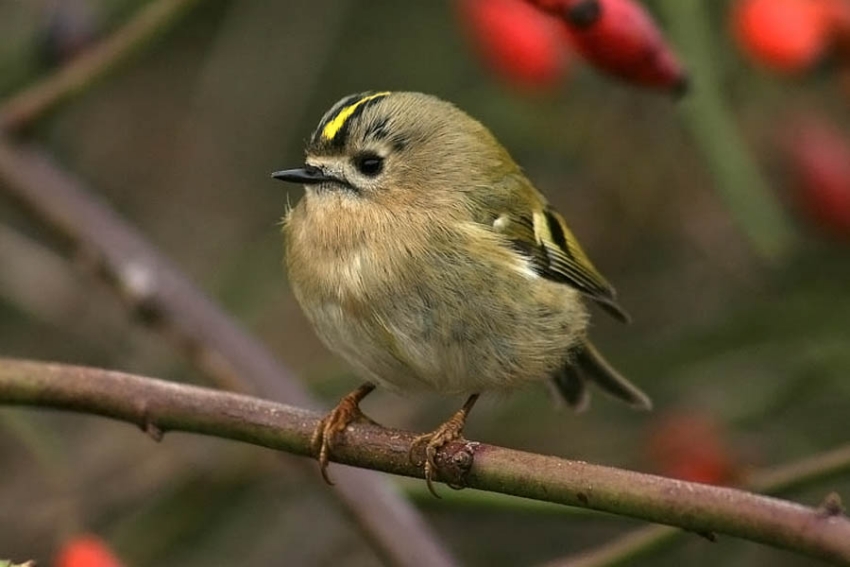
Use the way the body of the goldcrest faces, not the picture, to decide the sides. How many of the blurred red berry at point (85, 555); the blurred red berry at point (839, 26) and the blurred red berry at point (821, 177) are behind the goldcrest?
2

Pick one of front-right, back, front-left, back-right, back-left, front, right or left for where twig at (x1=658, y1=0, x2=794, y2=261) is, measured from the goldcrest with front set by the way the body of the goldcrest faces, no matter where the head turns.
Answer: back

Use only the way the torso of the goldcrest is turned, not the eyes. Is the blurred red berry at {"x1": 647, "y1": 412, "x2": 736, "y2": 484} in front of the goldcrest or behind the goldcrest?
behind

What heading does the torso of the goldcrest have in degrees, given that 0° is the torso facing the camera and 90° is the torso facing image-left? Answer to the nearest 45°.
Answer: approximately 45°

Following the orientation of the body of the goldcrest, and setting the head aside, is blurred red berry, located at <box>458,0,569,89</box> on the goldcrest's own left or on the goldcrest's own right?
on the goldcrest's own right

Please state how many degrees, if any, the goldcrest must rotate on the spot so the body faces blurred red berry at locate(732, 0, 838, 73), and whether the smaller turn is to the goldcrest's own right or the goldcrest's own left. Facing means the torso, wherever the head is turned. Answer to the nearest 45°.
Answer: approximately 180°

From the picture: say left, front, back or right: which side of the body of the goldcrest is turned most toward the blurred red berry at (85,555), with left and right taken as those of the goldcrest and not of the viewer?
front
